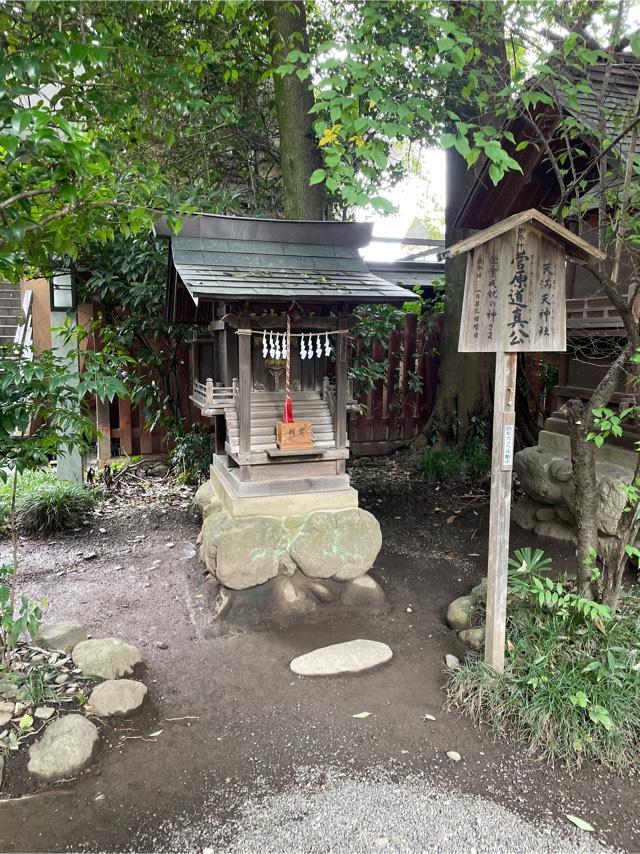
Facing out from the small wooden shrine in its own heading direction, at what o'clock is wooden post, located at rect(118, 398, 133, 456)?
The wooden post is roughly at 5 o'clock from the small wooden shrine.

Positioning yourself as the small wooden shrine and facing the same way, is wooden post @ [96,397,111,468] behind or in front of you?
behind

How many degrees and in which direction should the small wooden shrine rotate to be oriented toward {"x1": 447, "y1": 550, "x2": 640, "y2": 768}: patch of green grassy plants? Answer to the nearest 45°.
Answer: approximately 45° to its left

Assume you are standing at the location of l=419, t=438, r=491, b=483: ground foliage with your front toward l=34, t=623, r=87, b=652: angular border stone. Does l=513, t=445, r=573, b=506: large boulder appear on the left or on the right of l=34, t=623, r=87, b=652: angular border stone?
left

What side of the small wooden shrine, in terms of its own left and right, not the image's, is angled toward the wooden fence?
back

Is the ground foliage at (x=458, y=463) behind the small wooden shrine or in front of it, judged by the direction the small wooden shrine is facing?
behind

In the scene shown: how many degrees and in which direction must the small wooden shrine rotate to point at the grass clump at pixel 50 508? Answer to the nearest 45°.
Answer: approximately 135° to its right

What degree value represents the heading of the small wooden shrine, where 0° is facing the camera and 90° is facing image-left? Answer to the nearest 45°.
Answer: approximately 0°

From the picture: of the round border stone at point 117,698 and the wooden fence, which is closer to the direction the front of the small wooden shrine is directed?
the round border stone

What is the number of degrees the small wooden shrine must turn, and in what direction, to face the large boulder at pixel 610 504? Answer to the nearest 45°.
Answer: approximately 90° to its left

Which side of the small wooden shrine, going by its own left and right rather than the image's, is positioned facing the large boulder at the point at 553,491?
left
